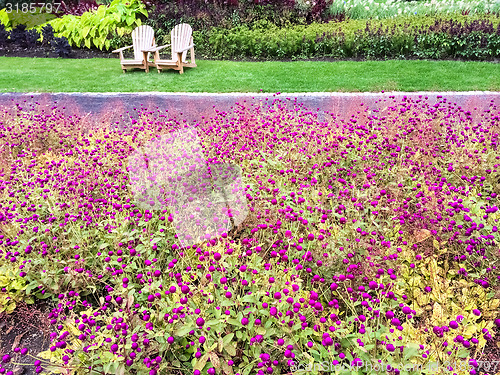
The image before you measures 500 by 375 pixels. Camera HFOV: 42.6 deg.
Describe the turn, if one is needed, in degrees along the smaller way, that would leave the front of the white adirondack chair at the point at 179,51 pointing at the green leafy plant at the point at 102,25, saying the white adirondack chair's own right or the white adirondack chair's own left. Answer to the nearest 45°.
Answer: approximately 90° to the white adirondack chair's own right

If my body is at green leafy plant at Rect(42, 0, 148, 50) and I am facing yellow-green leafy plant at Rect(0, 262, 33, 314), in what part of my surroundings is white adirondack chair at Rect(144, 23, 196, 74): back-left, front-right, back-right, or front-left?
front-left

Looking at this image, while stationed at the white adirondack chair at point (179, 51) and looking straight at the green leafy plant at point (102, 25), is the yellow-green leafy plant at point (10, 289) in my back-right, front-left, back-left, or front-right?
back-left

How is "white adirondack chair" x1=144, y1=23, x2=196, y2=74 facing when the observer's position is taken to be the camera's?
facing the viewer and to the left of the viewer

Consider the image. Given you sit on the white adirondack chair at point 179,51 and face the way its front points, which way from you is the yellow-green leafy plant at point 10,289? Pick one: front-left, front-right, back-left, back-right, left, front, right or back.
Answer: front-left
